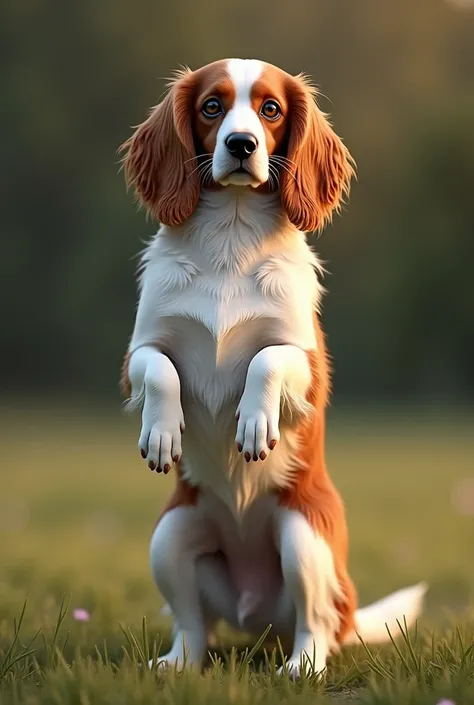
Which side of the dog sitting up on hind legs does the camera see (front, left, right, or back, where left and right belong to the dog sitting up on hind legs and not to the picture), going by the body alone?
front
